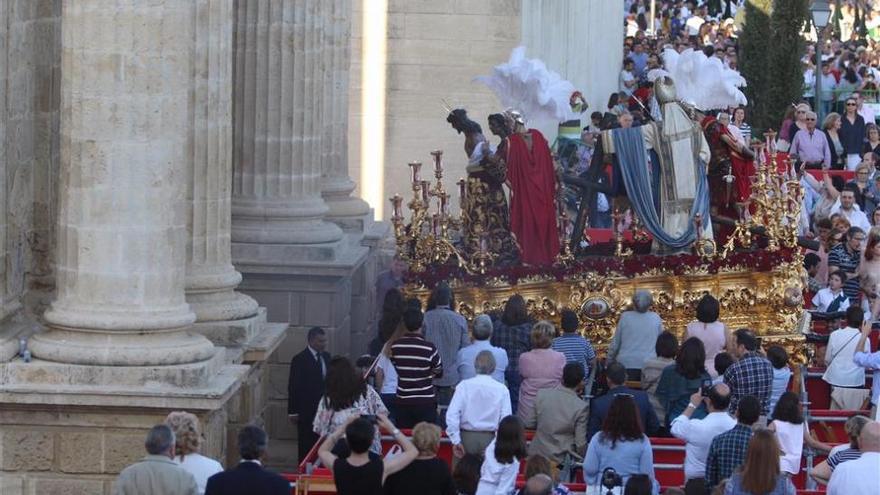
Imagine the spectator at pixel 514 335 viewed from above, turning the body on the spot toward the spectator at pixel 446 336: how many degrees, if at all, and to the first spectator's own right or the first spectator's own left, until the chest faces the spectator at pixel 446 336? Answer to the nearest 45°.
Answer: approximately 90° to the first spectator's own left

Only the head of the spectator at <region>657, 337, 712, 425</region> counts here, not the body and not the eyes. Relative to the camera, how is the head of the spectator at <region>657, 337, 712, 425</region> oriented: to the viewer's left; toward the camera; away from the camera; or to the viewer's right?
away from the camera

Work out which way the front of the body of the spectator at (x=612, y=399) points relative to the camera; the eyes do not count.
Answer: away from the camera

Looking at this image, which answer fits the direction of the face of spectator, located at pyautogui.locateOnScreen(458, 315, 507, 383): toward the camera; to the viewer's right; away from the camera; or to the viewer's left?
away from the camera

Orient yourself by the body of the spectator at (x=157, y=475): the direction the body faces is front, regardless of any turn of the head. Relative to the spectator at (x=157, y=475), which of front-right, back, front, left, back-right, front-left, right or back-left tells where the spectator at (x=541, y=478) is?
right

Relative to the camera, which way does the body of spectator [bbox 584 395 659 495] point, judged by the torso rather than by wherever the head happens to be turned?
away from the camera

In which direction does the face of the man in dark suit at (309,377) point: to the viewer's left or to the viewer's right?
to the viewer's right

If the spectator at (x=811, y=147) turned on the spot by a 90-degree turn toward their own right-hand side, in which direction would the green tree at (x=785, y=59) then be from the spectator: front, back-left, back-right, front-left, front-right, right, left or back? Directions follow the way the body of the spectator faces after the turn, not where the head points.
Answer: right

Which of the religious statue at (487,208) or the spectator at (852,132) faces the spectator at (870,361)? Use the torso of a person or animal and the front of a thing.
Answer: the spectator at (852,132)

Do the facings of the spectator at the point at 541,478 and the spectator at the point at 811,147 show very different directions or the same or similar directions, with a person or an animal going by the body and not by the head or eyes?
very different directions

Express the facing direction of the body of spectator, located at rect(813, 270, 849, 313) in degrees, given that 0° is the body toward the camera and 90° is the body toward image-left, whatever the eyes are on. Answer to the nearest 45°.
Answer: approximately 45°
